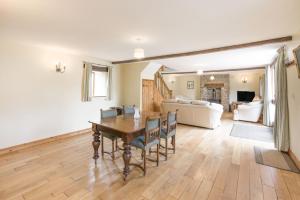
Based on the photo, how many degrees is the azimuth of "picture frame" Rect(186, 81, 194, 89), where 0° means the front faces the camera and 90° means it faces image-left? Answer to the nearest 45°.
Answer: approximately 0°

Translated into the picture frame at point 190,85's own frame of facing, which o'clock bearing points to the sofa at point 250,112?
The sofa is roughly at 11 o'clock from the picture frame.

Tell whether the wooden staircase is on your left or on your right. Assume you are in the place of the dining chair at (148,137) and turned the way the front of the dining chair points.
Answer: on your right

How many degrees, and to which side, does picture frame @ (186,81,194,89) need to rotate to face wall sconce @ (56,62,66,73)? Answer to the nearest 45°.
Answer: approximately 45° to its right

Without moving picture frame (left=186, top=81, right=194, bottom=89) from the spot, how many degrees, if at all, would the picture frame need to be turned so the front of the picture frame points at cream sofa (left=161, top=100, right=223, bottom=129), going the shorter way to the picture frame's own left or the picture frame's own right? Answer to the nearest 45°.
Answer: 0° — it already faces it

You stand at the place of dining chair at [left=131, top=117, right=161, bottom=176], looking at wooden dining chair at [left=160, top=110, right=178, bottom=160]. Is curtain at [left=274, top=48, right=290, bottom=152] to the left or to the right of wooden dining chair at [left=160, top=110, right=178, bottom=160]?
right

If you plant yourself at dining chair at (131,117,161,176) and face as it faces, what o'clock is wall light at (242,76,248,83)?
The wall light is roughly at 3 o'clock from the dining chair.

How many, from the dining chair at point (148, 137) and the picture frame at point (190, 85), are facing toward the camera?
1

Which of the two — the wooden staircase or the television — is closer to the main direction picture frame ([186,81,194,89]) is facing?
the wooden staircase

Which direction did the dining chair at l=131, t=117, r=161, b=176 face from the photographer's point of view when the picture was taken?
facing away from the viewer and to the left of the viewer

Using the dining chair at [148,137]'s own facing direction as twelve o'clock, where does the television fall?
The television is roughly at 3 o'clock from the dining chair.

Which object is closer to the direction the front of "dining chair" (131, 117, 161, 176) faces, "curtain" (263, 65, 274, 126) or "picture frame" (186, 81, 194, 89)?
the picture frame
